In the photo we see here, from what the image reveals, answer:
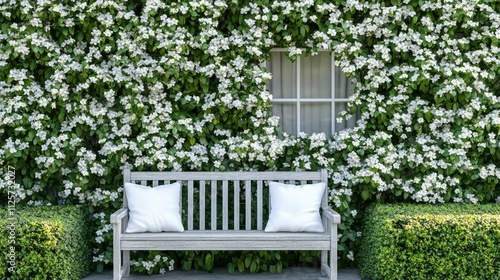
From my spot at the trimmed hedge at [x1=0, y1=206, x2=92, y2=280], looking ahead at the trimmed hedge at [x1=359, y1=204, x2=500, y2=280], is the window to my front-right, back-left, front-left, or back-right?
front-left

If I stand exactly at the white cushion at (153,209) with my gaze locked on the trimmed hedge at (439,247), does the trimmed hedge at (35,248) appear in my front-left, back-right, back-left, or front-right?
back-right

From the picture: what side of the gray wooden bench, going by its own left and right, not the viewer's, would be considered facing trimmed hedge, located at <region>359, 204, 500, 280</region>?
left

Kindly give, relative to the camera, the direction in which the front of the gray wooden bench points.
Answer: facing the viewer
